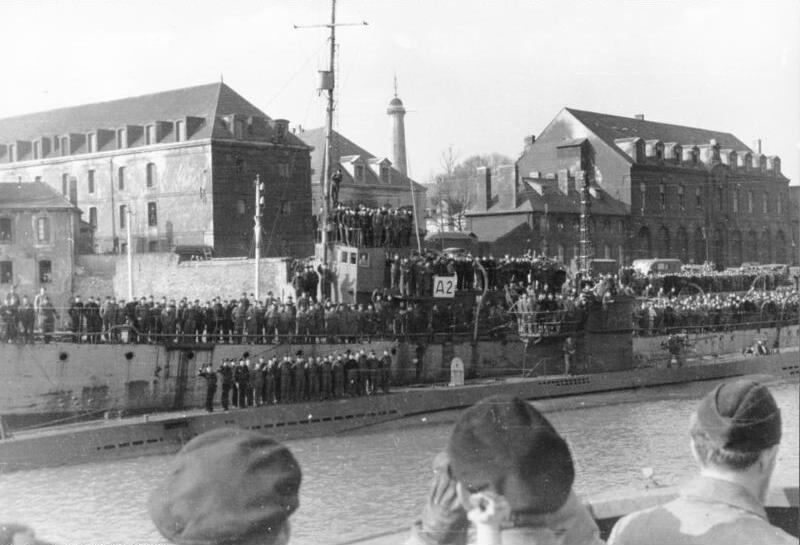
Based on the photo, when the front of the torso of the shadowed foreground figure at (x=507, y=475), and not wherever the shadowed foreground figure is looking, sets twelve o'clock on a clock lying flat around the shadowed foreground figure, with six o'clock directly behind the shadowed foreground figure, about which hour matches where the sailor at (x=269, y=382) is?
The sailor is roughly at 1 o'clock from the shadowed foreground figure.

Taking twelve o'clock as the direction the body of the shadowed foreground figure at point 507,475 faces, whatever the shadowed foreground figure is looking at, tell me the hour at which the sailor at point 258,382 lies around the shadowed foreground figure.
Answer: The sailor is roughly at 1 o'clock from the shadowed foreground figure.

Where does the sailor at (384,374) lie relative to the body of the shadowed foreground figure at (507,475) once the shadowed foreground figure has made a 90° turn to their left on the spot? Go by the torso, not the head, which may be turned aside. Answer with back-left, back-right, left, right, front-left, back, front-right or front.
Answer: back-right

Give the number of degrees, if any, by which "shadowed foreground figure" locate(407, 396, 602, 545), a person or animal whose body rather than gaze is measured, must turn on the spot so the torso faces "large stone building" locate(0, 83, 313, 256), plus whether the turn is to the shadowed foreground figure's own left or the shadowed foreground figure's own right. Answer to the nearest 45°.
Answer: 0° — they already face it

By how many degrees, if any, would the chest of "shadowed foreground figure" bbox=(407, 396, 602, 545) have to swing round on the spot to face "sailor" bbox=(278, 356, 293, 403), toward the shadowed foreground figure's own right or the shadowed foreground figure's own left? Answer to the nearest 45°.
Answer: approximately 45° to the shadowed foreground figure's own right

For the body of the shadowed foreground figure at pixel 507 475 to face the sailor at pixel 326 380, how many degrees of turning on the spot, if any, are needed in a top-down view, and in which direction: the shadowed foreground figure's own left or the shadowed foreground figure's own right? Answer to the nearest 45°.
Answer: approximately 45° to the shadowed foreground figure's own right

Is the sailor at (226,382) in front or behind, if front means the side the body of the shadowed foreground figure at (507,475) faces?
in front

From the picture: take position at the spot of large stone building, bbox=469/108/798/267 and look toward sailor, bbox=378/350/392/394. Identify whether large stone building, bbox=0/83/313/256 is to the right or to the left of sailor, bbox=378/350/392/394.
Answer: right

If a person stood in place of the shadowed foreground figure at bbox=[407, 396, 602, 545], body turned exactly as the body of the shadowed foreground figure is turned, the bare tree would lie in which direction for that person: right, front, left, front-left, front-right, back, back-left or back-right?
front-right

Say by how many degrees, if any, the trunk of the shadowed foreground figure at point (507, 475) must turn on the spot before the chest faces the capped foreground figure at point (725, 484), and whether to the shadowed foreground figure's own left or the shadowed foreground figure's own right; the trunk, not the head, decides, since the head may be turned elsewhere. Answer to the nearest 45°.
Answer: approximately 90° to the shadowed foreground figure's own right

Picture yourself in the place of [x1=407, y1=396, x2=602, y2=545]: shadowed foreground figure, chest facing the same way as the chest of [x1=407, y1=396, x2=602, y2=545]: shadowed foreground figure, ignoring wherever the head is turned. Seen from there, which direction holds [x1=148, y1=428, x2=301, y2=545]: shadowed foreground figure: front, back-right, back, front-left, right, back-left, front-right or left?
front-left

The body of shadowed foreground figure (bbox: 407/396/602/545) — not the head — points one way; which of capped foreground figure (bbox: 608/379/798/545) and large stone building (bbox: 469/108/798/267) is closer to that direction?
the large stone building

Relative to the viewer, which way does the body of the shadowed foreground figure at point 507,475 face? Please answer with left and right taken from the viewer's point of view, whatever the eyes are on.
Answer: facing away from the viewer and to the left of the viewer

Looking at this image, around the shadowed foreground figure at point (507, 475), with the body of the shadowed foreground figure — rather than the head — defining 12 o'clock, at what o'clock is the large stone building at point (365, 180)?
The large stone building is roughly at 1 o'clock from the shadowed foreground figure.
